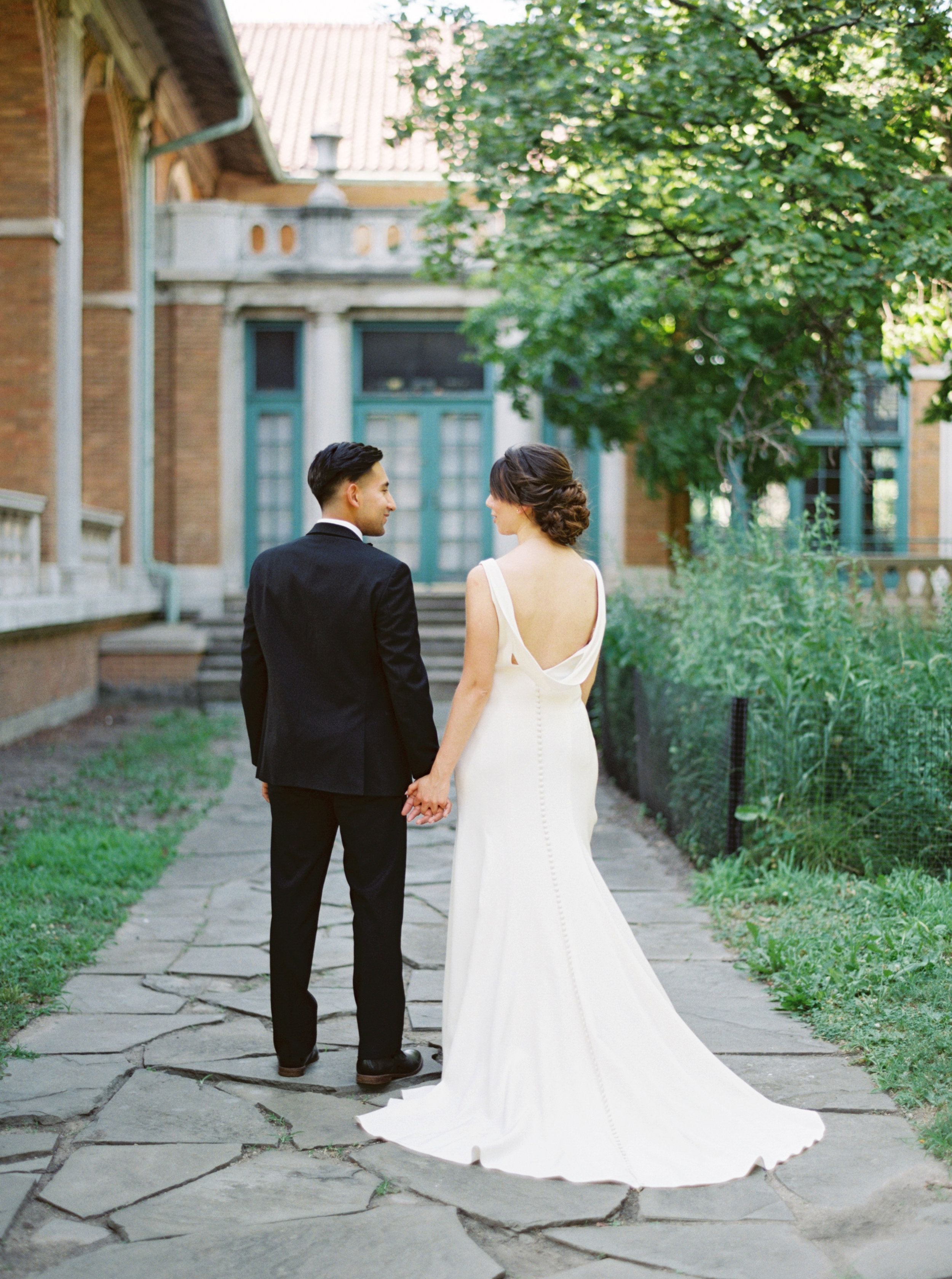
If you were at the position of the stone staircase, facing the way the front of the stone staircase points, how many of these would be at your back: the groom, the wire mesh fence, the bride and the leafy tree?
0

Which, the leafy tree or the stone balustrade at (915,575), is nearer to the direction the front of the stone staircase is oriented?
the leafy tree

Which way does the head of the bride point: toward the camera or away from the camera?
away from the camera

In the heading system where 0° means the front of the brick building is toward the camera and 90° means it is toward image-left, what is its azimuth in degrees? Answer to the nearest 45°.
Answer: approximately 0°

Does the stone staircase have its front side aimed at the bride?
yes

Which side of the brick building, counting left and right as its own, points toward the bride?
front

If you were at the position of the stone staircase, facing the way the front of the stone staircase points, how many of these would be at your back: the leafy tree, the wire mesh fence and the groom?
0

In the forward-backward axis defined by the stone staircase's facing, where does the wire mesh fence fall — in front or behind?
in front

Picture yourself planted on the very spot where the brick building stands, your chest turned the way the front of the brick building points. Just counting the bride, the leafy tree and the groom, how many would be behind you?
0

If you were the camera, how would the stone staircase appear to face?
facing the viewer

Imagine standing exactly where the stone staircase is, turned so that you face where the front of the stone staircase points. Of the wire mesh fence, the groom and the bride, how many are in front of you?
3
